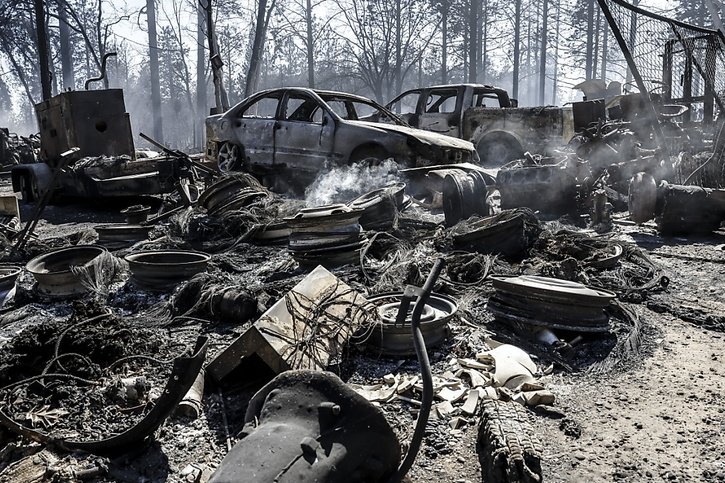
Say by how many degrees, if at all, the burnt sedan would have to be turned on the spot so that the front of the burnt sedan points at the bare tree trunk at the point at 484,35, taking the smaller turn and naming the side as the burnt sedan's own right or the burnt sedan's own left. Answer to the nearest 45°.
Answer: approximately 135° to the burnt sedan's own left

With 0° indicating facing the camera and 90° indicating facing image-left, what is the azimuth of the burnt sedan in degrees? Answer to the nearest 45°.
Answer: approximately 315°

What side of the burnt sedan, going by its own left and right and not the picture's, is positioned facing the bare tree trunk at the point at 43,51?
back

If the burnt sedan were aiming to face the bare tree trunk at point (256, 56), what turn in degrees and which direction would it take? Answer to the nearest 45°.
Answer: approximately 135° to its left

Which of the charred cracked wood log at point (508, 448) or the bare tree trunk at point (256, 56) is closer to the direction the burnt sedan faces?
the charred cracked wood log
